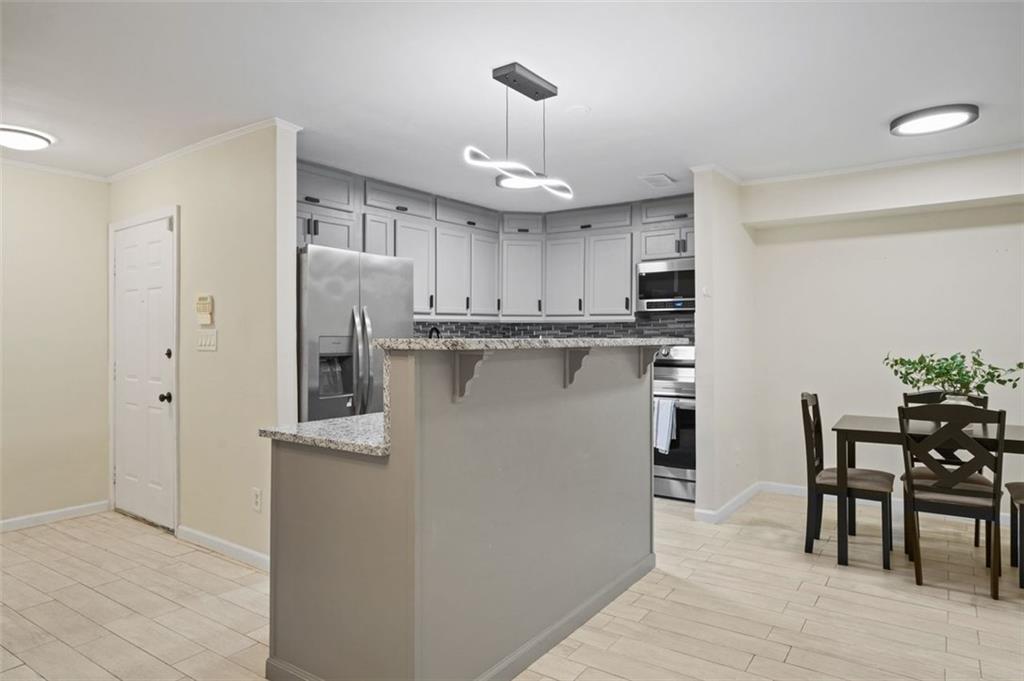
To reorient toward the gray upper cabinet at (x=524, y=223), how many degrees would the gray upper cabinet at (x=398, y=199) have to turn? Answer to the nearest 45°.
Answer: approximately 90° to its left

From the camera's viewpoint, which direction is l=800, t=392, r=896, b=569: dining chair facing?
to the viewer's right

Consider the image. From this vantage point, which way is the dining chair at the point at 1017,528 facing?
to the viewer's left

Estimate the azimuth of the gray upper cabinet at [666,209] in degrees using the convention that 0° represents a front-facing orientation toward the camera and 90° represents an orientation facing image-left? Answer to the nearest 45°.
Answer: approximately 45°

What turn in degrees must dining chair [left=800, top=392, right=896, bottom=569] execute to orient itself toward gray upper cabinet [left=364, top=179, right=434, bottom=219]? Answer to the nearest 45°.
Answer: approximately 180°

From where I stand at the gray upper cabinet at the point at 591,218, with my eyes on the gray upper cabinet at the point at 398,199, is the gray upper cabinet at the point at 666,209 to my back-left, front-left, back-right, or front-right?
back-left

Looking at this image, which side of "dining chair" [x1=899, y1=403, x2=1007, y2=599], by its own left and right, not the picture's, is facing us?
back

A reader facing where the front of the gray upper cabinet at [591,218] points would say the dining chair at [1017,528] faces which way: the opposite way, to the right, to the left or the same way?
to the right

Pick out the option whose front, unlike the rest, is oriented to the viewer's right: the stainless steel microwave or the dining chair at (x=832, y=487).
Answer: the dining chair

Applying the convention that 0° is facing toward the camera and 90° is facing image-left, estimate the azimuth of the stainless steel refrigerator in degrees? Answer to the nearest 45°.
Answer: approximately 315°
